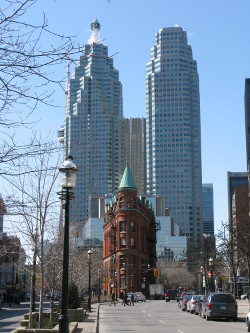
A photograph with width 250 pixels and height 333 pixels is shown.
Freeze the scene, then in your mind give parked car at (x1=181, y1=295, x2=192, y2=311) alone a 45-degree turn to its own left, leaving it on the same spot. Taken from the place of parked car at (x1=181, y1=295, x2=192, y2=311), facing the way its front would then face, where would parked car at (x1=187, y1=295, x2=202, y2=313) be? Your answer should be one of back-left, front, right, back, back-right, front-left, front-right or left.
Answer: back-left

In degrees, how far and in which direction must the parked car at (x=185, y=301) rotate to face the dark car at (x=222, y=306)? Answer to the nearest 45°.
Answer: approximately 180°

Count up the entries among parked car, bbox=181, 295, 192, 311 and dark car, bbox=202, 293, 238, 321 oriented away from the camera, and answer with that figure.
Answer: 2

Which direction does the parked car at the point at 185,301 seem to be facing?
away from the camera

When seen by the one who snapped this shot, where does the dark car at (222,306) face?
facing away from the viewer
